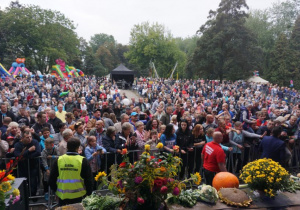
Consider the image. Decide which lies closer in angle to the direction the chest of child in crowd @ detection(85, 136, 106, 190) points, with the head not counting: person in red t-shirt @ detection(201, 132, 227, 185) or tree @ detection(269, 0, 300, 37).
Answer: the person in red t-shirt

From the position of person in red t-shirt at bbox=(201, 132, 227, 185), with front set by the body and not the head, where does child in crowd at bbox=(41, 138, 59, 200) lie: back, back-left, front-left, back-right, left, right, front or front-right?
back-left

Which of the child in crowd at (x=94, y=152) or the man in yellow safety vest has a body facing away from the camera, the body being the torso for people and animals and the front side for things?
the man in yellow safety vest

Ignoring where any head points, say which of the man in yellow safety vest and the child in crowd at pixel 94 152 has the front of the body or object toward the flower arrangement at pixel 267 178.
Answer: the child in crowd

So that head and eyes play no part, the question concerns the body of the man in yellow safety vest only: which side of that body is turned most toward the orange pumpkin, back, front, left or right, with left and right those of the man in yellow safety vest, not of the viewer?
right

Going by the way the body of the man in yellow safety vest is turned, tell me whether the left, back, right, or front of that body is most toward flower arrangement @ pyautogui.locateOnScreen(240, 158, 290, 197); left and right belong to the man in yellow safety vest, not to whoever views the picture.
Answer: right

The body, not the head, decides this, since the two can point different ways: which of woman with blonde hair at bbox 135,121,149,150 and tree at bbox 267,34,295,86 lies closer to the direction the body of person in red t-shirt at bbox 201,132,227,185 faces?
the tree

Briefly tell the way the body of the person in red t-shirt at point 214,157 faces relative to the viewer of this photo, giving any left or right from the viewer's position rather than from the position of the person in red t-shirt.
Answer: facing away from the viewer and to the right of the viewer

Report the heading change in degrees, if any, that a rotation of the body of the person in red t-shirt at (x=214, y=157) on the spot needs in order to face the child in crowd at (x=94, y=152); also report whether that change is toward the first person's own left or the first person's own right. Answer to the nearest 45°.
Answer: approximately 135° to the first person's own left

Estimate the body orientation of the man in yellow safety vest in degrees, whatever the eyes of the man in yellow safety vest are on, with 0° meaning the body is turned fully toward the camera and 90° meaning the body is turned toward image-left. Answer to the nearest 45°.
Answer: approximately 180°

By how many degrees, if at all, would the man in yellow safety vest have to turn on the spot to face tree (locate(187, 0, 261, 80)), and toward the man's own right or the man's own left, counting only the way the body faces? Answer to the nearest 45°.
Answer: approximately 45° to the man's own right

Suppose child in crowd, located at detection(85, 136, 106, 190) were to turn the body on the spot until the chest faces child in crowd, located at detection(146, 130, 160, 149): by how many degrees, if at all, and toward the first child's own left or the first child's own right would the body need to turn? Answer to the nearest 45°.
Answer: approximately 90° to the first child's own left

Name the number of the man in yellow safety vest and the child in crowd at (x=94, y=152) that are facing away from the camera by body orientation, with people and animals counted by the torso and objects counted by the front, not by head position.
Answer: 1
